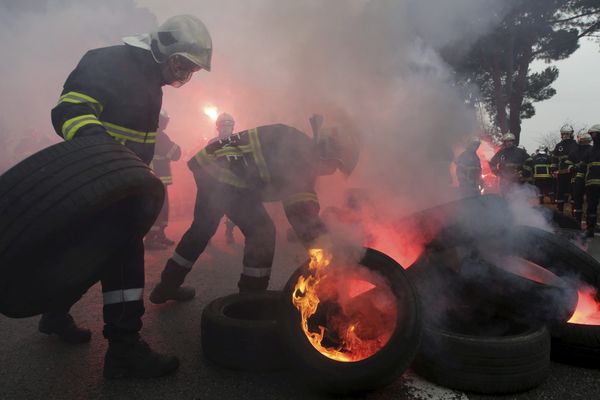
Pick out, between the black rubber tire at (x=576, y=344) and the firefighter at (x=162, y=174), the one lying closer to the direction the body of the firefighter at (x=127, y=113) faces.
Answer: the black rubber tire

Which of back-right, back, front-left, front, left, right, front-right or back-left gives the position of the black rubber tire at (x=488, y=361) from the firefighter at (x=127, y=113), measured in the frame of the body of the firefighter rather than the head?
front-right

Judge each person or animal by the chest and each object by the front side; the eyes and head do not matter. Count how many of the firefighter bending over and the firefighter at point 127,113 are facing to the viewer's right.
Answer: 2

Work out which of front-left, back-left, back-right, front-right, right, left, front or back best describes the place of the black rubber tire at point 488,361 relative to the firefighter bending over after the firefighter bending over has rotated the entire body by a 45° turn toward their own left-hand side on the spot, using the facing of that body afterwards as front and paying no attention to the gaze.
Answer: right

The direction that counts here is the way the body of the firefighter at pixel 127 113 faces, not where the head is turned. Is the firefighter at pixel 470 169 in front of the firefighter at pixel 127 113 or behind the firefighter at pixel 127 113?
in front

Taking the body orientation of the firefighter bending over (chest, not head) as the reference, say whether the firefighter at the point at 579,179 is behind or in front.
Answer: in front

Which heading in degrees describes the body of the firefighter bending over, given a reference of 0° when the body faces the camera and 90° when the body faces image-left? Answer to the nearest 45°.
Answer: approximately 270°

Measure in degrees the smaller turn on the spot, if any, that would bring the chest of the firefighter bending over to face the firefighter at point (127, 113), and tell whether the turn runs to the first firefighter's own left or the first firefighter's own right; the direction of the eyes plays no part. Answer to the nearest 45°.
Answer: approximately 135° to the first firefighter's own right

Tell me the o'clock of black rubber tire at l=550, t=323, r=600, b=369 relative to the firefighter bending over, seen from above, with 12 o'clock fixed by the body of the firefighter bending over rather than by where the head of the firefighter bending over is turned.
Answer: The black rubber tire is roughly at 1 o'clock from the firefighter bending over.

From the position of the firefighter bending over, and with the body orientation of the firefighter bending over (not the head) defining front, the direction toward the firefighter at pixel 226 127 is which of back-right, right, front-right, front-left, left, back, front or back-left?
left

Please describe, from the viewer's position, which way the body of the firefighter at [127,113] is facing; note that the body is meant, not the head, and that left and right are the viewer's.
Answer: facing to the right of the viewer

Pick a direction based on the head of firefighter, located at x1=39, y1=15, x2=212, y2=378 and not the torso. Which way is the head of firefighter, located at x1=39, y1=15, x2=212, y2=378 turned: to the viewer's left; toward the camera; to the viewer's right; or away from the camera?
to the viewer's right
